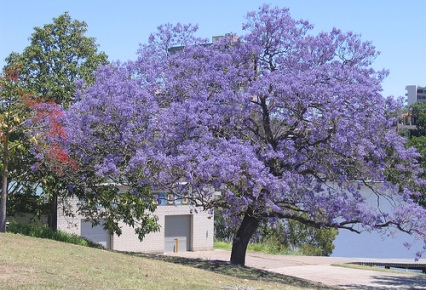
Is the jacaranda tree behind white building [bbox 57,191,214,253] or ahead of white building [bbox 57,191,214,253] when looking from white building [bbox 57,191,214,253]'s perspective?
ahead

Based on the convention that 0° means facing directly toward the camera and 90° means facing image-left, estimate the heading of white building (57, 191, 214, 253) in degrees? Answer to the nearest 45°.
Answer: approximately 0°
